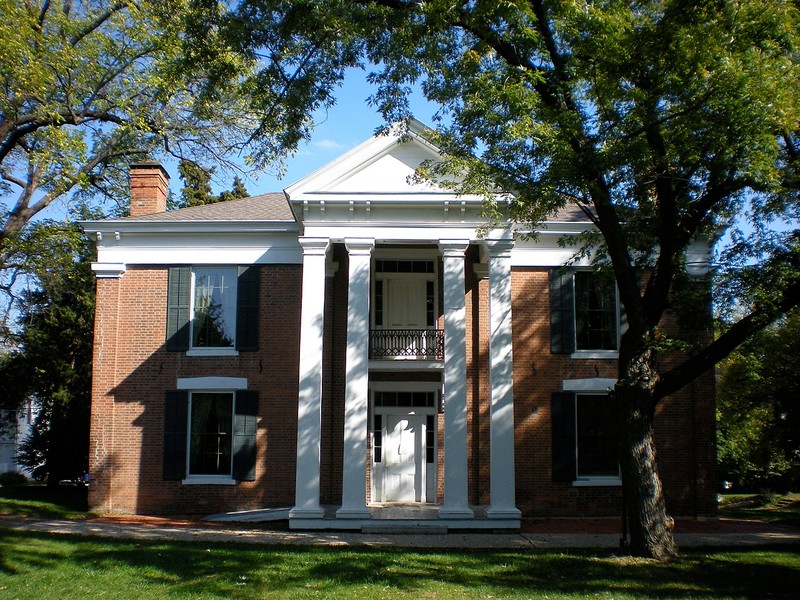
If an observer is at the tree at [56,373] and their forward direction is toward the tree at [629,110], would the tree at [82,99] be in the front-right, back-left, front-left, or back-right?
front-right

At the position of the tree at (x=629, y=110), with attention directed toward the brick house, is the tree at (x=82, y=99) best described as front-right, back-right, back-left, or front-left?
front-left

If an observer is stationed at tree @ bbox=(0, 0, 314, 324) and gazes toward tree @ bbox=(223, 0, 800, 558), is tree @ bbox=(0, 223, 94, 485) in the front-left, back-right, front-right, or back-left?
back-left

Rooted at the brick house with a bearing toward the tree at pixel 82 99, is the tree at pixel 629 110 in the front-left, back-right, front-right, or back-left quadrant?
back-left

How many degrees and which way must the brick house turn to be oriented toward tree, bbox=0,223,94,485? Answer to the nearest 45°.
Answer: approximately 135° to its right

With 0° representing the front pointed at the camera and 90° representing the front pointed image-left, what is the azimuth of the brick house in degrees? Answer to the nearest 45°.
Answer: approximately 0°

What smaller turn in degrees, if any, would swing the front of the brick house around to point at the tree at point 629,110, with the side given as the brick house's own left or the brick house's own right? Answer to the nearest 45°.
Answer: approximately 45° to the brick house's own left
